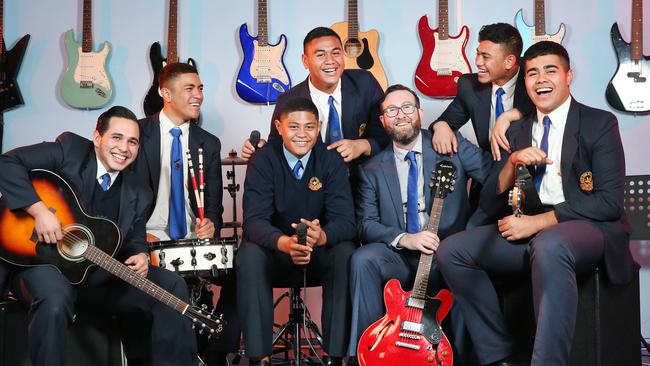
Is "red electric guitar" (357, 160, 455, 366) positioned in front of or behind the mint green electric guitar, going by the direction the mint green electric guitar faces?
in front

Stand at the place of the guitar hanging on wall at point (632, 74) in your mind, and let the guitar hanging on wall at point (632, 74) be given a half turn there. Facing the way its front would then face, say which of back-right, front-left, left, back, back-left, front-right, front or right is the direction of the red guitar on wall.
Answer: left

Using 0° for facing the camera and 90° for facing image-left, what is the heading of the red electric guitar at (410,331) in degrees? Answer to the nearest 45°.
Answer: approximately 0°

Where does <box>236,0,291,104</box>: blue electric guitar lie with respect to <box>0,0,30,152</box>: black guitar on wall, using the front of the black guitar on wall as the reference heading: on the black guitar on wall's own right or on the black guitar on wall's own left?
on the black guitar on wall's own left

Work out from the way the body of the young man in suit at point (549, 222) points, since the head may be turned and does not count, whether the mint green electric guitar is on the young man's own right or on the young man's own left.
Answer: on the young man's own right

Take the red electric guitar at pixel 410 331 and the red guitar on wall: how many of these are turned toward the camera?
2

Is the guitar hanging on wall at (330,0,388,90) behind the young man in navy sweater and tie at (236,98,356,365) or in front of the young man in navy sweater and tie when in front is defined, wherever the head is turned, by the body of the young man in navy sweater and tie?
behind

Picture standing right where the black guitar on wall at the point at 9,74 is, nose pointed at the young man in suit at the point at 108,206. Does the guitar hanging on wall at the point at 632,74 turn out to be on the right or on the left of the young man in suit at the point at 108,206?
left

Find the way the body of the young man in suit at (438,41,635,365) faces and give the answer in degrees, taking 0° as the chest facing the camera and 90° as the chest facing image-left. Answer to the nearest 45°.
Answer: approximately 45°

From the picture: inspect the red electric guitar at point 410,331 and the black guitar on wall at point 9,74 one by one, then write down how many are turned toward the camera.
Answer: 2

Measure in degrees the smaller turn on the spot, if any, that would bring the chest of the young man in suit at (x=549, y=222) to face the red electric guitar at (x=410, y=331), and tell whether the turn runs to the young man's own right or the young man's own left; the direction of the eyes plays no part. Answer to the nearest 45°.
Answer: approximately 45° to the young man's own right

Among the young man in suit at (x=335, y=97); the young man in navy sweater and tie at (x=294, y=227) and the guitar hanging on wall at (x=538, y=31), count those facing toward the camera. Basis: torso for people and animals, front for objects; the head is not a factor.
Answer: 3

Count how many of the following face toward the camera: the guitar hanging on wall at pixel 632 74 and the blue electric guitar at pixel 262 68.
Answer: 2
